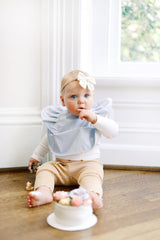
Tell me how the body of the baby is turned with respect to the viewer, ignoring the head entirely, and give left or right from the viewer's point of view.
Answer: facing the viewer
